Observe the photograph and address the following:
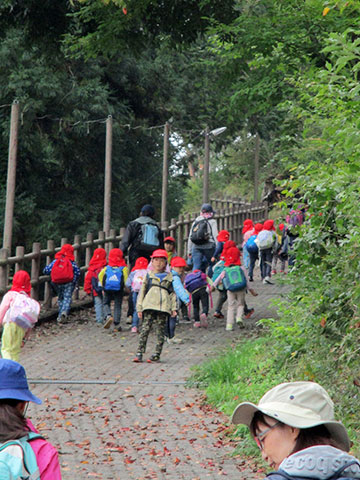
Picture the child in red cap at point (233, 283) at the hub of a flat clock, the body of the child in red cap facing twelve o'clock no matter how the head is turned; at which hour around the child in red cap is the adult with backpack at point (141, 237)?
The adult with backpack is roughly at 10 o'clock from the child in red cap.

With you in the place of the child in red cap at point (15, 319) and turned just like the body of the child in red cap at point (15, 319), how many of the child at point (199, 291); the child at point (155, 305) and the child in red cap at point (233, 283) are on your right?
3

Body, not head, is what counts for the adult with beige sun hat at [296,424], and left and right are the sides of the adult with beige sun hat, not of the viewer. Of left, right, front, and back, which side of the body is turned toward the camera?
left

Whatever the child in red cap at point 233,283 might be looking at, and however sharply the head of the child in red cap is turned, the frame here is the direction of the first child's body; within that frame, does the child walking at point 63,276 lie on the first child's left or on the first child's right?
on the first child's left

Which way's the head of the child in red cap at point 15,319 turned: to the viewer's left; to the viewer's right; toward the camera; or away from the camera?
away from the camera

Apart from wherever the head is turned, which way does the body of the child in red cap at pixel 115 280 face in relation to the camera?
away from the camera
